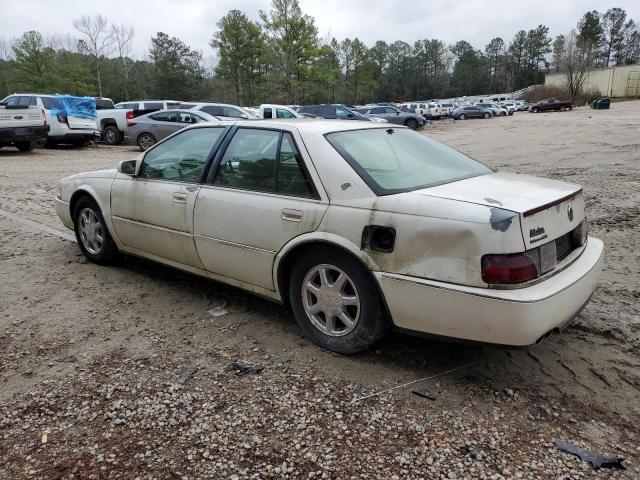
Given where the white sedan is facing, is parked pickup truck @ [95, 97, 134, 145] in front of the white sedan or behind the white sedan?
in front

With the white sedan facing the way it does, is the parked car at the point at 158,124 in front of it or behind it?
in front

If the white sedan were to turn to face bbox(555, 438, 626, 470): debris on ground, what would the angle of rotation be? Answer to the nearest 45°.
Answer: approximately 180°

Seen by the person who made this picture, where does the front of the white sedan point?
facing away from the viewer and to the left of the viewer

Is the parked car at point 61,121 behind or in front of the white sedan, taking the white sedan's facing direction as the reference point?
in front

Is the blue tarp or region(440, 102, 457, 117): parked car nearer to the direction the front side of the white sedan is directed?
the blue tarp

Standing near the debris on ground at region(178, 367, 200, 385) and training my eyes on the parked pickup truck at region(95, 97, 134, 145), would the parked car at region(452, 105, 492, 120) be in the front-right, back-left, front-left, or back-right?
front-right

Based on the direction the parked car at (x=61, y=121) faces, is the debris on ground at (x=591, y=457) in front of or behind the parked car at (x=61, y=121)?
behind

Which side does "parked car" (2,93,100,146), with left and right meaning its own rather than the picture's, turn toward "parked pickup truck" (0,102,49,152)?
left
